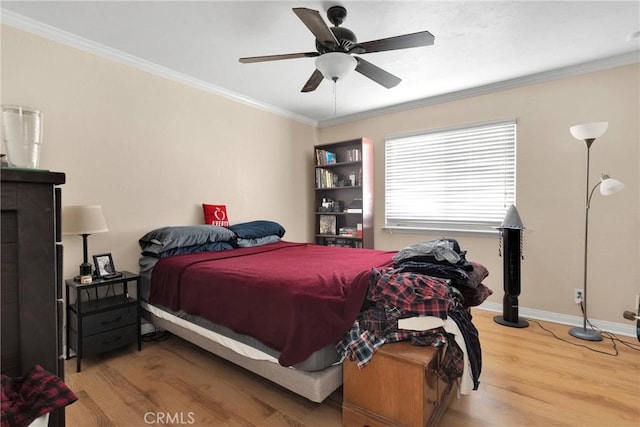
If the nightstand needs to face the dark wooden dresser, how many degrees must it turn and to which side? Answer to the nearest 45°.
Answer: approximately 45° to its right

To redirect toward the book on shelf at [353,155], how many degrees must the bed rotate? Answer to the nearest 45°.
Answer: approximately 90° to its left

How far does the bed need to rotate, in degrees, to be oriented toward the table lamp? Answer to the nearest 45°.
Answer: approximately 180°

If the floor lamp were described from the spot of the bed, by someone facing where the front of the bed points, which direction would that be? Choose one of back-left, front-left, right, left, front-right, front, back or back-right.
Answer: front-left

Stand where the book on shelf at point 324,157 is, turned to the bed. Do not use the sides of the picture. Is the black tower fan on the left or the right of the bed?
left

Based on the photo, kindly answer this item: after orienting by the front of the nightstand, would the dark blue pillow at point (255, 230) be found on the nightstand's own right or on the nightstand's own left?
on the nightstand's own left

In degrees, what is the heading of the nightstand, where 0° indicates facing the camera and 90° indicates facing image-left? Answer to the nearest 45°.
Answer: approximately 315°

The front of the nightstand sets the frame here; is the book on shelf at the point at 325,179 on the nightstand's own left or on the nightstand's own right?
on the nightstand's own left

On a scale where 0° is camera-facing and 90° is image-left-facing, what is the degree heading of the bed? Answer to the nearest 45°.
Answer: approximately 315°

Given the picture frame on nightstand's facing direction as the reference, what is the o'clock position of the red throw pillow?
The red throw pillow is roughly at 10 o'clock from the picture frame on nightstand.
